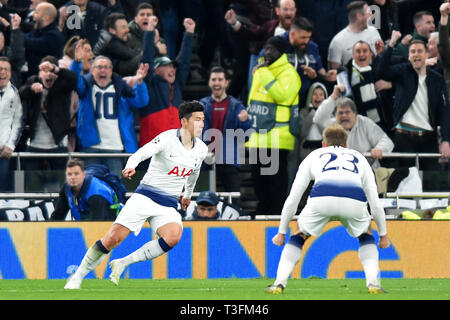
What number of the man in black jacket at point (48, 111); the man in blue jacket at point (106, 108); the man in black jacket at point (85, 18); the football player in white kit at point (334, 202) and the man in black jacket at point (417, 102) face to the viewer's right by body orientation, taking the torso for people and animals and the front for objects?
0

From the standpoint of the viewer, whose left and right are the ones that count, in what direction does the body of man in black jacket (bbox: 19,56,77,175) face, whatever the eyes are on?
facing the viewer

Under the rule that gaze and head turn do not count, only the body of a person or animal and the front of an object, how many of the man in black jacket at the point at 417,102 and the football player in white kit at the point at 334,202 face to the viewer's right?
0

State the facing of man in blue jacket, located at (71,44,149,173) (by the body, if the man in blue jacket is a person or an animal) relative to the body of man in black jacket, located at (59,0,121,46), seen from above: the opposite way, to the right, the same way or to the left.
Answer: the same way

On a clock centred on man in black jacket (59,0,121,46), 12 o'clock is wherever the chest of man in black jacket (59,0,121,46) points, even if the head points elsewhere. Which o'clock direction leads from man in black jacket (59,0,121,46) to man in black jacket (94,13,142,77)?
man in black jacket (94,13,142,77) is roughly at 10 o'clock from man in black jacket (59,0,121,46).

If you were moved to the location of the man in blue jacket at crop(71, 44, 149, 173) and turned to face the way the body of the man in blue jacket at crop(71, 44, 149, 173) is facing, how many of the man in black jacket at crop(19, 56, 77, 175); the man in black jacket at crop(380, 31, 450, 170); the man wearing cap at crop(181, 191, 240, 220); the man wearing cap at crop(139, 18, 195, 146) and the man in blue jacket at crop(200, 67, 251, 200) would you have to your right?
1

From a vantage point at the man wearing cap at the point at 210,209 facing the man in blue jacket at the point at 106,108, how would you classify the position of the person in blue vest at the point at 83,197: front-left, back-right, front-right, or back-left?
front-left

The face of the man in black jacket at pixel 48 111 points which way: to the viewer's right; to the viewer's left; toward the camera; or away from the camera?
toward the camera

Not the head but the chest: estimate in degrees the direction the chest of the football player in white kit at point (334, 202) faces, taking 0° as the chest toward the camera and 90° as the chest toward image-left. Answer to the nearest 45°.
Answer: approximately 180°

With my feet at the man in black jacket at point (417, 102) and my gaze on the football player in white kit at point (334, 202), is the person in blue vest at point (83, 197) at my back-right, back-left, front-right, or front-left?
front-right

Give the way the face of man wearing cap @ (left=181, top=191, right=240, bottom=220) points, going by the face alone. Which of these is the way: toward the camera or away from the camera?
toward the camera

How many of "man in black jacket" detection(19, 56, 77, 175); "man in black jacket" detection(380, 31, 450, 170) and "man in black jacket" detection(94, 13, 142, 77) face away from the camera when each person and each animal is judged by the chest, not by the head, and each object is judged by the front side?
0

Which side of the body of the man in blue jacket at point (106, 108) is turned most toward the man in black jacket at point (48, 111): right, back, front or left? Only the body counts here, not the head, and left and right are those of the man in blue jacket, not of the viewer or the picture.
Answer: right

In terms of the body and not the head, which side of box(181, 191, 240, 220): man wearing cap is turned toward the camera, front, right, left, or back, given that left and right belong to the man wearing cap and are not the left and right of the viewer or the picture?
front

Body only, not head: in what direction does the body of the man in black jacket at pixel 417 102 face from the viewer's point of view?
toward the camera

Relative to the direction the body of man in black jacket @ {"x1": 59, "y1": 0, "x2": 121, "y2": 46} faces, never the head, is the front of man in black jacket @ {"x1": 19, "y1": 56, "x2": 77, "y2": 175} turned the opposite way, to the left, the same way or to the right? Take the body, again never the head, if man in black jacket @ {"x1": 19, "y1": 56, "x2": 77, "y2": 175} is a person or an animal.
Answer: the same way

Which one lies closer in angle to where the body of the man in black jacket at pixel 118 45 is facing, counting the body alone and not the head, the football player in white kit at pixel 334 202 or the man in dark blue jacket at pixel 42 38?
the football player in white kit

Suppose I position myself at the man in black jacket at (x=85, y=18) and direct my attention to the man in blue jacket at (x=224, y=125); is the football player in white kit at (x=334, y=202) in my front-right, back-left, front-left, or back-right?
front-right
